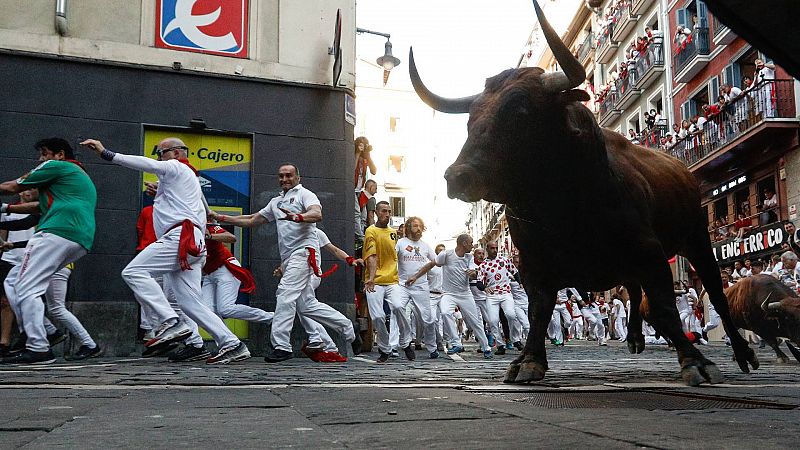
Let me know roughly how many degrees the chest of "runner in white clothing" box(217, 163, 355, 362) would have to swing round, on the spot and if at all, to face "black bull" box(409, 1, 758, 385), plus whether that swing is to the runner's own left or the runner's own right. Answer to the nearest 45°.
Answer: approximately 45° to the runner's own left

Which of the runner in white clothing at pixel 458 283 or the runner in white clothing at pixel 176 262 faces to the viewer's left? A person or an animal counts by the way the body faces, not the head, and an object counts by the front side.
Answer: the runner in white clothing at pixel 176 262

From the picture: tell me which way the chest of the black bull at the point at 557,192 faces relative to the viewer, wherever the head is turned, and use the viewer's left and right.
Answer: facing the viewer and to the left of the viewer

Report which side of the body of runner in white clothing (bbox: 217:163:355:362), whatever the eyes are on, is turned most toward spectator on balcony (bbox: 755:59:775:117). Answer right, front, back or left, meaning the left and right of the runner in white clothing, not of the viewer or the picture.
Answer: back

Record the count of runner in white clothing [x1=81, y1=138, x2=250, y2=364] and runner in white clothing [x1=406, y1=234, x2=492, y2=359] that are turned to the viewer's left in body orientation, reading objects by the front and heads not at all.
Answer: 1

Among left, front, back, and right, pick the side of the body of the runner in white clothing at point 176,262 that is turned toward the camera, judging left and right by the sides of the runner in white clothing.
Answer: left

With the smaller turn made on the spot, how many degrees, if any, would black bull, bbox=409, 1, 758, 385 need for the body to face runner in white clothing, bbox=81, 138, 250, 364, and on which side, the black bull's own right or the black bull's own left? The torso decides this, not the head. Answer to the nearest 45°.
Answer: approximately 90° to the black bull's own right

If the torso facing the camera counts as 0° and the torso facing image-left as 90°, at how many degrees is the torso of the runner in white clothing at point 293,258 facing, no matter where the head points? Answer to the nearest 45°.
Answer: approximately 45°

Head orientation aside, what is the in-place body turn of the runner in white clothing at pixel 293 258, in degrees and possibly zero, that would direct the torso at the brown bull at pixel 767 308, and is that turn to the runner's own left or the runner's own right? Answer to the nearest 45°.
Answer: approximately 135° to the runner's own left

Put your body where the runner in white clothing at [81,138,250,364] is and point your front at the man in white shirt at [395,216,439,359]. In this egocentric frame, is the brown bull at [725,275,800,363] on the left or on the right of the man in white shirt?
right

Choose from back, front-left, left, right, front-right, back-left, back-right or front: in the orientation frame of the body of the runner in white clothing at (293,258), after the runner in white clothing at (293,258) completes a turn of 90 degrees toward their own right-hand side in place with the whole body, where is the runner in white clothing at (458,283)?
right

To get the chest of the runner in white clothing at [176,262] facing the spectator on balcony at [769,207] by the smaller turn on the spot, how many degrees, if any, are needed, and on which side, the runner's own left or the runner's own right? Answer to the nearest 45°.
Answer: approximately 135° to the runner's own right

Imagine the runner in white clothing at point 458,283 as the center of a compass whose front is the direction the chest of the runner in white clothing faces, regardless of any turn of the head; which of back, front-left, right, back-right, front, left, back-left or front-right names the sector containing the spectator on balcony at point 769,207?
left
